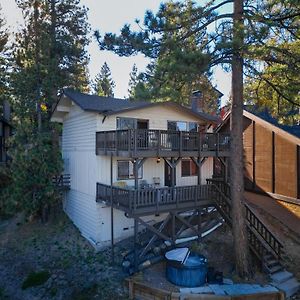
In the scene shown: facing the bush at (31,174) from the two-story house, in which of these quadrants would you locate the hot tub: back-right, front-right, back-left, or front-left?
back-left

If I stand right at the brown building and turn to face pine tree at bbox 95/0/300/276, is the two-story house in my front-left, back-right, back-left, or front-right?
front-right

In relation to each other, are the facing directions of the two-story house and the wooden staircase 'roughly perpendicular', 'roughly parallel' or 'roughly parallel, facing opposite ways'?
roughly parallel

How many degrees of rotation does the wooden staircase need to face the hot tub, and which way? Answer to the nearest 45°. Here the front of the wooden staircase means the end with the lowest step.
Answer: approximately 90° to its right

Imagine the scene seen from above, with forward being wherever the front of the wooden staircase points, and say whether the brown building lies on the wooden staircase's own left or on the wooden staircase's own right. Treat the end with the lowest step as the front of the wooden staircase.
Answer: on the wooden staircase's own left

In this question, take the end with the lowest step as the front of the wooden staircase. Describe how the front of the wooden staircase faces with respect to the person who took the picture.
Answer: facing the viewer and to the right of the viewer

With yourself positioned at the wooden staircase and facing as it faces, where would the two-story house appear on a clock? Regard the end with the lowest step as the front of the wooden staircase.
The two-story house is roughly at 5 o'clock from the wooden staircase.

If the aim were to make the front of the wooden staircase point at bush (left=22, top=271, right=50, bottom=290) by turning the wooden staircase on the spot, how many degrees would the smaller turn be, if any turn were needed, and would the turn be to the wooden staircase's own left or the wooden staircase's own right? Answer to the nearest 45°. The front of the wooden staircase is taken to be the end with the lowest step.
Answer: approximately 135° to the wooden staircase's own right

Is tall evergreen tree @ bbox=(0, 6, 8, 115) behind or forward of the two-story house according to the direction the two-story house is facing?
behind

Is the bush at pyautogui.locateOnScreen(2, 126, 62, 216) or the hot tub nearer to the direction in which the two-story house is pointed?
the hot tub

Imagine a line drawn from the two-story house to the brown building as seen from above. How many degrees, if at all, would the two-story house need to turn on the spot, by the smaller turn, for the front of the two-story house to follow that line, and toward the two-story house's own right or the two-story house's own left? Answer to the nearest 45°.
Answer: approximately 45° to the two-story house's own left

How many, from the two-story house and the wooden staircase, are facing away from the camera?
0

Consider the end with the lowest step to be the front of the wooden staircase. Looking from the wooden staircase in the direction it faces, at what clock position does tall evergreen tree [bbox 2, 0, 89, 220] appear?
The tall evergreen tree is roughly at 5 o'clock from the wooden staircase.
